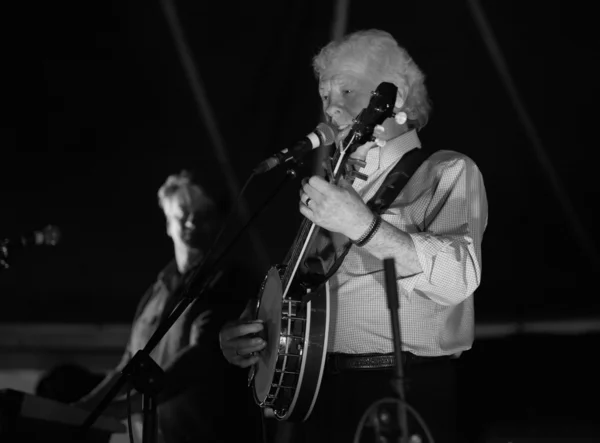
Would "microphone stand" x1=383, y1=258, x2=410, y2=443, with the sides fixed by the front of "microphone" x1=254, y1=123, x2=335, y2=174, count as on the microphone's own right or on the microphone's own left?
on the microphone's own right

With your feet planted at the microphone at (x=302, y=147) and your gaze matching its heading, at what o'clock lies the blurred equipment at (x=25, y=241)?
The blurred equipment is roughly at 7 o'clock from the microphone.

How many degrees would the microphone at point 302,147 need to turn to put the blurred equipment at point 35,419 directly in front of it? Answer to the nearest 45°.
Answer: approximately 135° to its left

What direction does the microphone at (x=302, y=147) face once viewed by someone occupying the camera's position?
facing to the right of the viewer
